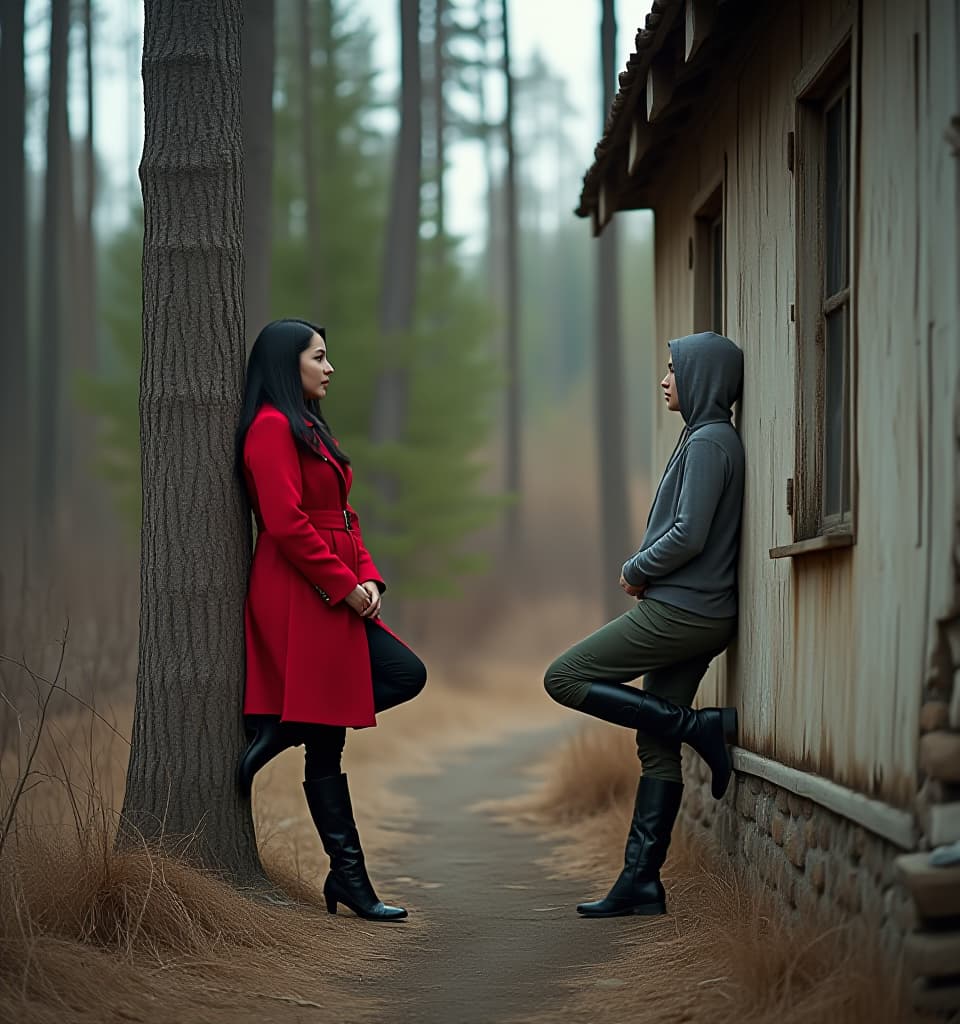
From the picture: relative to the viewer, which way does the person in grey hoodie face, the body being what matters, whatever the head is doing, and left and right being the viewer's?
facing to the left of the viewer

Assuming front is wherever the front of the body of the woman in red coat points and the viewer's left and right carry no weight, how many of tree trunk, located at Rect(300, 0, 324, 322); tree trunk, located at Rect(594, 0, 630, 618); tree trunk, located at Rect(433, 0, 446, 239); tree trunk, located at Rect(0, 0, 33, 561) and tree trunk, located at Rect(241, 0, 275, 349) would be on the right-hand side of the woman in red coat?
0

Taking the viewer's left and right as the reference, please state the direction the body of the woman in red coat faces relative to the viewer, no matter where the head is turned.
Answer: facing to the right of the viewer

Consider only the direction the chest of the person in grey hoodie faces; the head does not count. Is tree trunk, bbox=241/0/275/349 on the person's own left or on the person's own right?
on the person's own right

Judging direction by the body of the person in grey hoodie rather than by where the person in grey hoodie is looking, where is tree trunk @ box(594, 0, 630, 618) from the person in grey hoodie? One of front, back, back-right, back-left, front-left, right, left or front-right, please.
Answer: right

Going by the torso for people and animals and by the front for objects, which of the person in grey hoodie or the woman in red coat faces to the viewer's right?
the woman in red coat

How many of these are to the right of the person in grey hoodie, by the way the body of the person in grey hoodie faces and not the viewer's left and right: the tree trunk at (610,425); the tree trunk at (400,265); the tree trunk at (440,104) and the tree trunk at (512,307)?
4

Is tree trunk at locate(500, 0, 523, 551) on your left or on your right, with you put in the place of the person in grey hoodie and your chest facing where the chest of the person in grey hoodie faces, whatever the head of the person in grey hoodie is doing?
on your right

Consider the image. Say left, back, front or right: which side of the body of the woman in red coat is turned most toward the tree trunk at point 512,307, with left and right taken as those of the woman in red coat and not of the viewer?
left

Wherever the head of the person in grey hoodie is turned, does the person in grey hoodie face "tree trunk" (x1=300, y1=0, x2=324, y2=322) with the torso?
no

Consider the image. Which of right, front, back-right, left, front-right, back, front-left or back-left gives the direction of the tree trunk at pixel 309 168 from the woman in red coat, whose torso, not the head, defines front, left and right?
left

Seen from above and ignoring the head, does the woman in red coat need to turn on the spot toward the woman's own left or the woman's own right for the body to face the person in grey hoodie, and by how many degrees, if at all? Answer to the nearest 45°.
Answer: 0° — they already face them

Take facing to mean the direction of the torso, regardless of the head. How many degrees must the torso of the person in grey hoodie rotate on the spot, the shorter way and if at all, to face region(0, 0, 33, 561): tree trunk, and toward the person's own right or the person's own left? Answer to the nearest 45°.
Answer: approximately 45° to the person's own right

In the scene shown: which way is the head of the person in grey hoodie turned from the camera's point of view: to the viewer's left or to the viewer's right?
to the viewer's left

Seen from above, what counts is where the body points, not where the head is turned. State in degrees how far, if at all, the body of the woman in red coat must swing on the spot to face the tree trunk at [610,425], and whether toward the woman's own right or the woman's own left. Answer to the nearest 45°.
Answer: approximately 90° to the woman's own left

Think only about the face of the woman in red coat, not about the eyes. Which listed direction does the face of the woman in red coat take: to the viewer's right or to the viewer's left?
to the viewer's right

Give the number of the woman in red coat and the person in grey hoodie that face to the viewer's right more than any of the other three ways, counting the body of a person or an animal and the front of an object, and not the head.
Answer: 1

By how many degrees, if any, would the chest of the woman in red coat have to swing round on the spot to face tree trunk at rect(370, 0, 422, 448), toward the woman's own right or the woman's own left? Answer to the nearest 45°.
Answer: approximately 90° to the woman's own left
